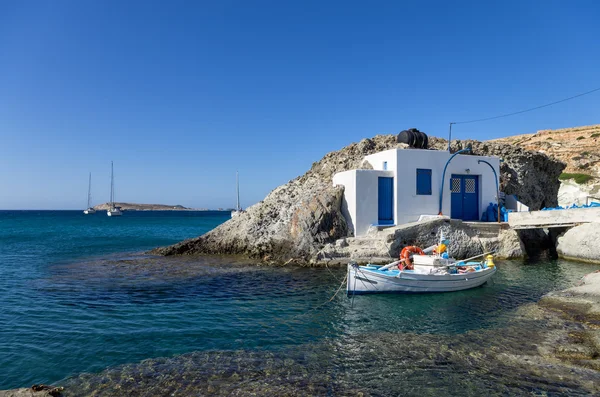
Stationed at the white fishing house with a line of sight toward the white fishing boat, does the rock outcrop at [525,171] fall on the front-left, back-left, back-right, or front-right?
back-left

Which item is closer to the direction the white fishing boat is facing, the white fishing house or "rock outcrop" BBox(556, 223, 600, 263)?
the white fishing house

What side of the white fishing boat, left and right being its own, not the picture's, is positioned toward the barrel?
right

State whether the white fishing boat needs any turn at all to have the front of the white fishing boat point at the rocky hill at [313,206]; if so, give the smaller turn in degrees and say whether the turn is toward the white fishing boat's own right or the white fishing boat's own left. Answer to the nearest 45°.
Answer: approximately 45° to the white fishing boat's own right

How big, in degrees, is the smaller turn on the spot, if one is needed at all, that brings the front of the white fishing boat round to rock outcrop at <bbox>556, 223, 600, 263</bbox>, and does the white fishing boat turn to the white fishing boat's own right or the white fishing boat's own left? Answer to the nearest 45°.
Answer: approximately 135° to the white fishing boat's own right

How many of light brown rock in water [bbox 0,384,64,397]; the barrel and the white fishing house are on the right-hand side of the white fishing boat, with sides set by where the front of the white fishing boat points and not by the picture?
2

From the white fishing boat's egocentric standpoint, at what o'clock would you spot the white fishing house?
The white fishing house is roughly at 3 o'clock from the white fishing boat.

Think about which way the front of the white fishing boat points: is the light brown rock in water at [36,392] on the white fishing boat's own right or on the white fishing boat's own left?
on the white fishing boat's own left

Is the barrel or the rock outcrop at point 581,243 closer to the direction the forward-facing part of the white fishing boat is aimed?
the barrel

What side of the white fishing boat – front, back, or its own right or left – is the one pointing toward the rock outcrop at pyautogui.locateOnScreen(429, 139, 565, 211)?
right

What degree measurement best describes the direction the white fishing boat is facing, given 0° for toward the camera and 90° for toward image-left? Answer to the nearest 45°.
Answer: approximately 90°
